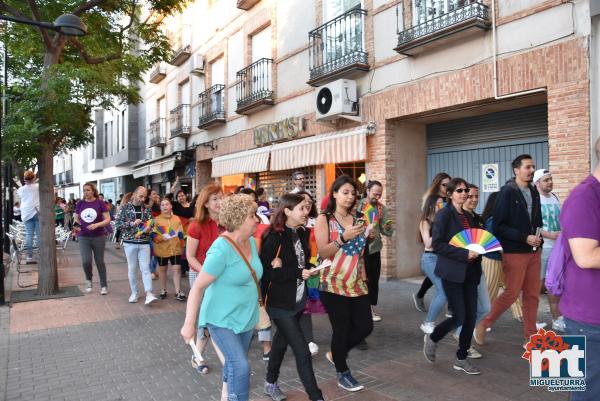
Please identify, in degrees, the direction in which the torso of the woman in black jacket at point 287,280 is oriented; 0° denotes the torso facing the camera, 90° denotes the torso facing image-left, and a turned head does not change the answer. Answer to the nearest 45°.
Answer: approximately 315°

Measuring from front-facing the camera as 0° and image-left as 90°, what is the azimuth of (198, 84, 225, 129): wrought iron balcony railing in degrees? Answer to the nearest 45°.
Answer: approximately 45°

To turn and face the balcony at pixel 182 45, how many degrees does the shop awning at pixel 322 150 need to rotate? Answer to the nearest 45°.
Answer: approximately 90° to its right

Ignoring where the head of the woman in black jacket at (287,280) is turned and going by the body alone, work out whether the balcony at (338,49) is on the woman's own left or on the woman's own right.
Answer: on the woman's own left

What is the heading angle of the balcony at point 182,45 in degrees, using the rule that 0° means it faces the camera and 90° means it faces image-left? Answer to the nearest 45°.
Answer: approximately 45°

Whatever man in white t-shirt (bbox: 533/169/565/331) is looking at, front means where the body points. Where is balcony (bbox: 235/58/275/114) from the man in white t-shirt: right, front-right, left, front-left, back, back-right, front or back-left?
back

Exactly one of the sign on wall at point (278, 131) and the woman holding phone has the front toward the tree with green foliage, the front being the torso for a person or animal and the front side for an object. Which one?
the sign on wall

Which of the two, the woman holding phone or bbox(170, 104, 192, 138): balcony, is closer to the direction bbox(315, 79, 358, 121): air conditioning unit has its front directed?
the woman holding phone

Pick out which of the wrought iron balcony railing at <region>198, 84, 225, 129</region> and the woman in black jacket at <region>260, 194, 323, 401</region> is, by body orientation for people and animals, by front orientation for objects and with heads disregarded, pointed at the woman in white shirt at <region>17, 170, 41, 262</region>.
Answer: the wrought iron balcony railing

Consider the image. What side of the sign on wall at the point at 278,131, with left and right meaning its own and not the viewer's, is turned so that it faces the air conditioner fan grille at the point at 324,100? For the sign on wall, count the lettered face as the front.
left

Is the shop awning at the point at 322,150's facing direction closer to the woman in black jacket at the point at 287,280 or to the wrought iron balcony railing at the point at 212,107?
the woman in black jacket
